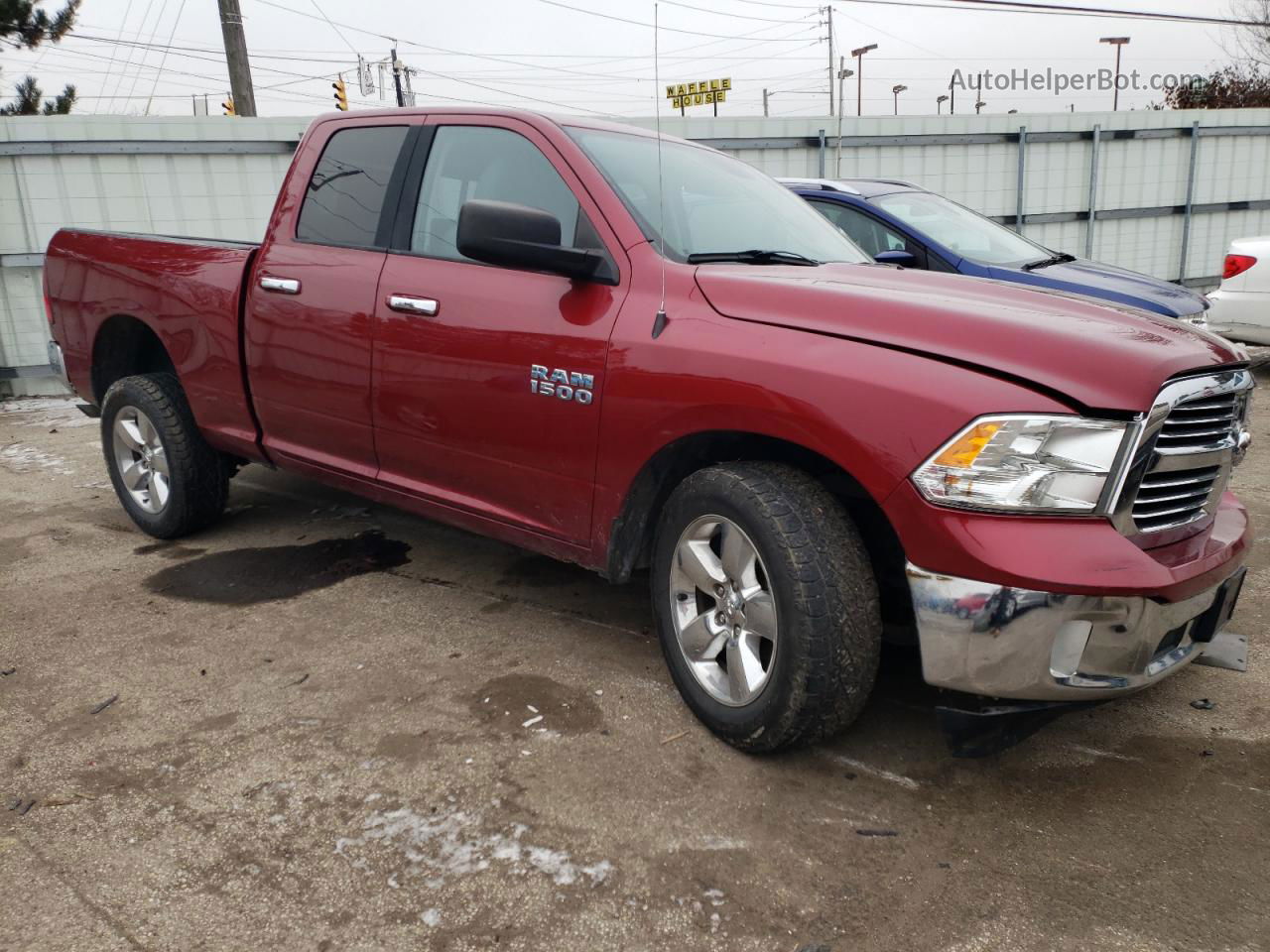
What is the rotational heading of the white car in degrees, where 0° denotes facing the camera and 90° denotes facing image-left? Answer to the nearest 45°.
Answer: approximately 270°

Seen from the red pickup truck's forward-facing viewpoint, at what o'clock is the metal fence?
The metal fence is roughly at 8 o'clock from the red pickup truck.

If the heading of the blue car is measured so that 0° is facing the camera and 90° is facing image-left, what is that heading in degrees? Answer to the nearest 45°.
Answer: approximately 315°

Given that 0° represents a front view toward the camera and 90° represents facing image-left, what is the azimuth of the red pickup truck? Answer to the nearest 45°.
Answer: approximately 315°

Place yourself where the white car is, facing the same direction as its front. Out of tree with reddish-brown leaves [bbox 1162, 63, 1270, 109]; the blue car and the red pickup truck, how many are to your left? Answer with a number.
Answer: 1

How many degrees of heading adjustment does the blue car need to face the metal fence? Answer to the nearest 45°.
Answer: approximately 135° to its left
